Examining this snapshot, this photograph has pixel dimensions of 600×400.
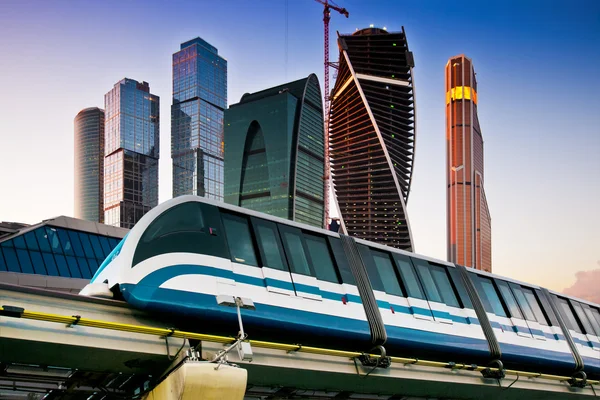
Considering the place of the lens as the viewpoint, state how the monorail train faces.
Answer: facing the viewer and to the left of the viewer
